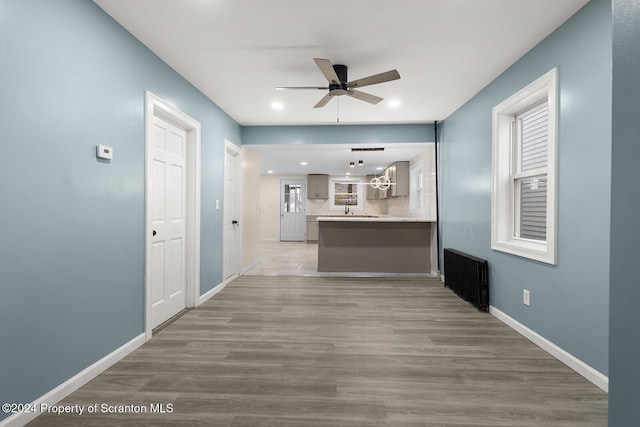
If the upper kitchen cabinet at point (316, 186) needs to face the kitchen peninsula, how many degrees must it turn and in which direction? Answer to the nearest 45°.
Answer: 0° — it already faces it

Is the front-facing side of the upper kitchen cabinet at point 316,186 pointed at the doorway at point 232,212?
yes

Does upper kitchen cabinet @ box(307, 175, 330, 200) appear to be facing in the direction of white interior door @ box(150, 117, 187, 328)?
yes

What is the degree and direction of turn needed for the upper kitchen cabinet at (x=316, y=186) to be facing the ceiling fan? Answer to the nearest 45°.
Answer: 0° — it already faces it

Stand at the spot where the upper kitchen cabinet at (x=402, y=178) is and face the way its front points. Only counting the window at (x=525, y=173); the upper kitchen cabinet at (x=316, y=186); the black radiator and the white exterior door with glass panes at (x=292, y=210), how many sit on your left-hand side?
2

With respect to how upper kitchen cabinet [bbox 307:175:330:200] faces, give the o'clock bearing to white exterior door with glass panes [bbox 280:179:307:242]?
The white exterior door with glass panes is roughly at 4 o'clock from the upper kitchen cabinet.

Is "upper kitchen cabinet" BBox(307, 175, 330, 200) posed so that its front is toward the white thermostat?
yes

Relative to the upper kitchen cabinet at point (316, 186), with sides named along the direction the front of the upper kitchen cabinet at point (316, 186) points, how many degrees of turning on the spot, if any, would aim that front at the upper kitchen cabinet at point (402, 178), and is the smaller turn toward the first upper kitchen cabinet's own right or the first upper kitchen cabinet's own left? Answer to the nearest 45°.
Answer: approximately 45° to the first upper kitchen cabinet's own left

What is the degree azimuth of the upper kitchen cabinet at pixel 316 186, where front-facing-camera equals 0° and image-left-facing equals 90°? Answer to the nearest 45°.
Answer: approximately 0°
